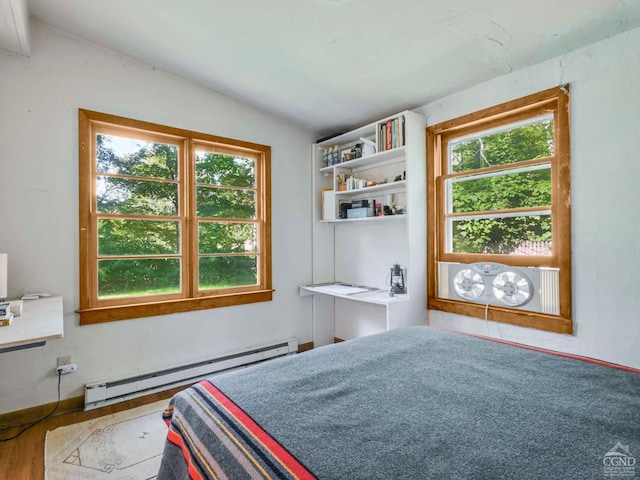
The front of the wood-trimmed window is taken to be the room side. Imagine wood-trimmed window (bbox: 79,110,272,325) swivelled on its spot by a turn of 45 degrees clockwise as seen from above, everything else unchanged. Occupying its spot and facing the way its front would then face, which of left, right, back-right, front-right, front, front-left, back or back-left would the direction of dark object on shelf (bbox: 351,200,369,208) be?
left

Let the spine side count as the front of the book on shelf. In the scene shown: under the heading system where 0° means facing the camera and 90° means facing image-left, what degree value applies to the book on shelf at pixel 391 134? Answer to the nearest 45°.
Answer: approximately 45°

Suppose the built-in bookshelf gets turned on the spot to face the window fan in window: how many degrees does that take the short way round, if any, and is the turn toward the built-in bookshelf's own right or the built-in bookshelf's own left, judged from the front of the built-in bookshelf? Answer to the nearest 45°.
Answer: approximately 90° to the built-in bookshelf's own left

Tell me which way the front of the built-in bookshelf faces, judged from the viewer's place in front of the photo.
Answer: facing the viewer and to the left of the viewer

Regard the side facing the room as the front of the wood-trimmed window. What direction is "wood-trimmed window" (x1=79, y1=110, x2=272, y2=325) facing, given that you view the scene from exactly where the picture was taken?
facing the viewer and to the right of the viewer

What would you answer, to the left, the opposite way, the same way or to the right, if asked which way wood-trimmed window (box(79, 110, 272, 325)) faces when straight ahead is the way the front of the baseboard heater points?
the same way

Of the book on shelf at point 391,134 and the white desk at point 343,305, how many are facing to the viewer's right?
0

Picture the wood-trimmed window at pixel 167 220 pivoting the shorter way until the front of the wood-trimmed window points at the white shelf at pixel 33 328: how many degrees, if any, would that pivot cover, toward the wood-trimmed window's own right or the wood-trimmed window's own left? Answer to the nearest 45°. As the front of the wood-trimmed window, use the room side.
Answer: approximately 90° to the wood-trimmed window's own right
